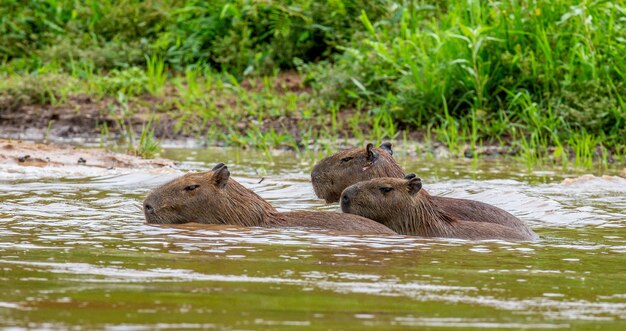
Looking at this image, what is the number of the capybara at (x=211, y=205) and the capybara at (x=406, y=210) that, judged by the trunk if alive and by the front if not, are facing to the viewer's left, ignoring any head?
2

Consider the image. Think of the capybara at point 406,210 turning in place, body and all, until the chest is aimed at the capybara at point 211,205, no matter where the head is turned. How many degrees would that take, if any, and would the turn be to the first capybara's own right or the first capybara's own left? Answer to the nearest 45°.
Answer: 0° — it already faces it

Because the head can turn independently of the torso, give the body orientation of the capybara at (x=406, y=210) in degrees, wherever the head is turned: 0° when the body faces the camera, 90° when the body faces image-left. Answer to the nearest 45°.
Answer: approximately 90°

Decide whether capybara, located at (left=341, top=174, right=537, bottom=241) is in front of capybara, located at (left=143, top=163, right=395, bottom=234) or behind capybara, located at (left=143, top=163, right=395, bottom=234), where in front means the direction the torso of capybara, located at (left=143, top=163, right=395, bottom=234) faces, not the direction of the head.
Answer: behind

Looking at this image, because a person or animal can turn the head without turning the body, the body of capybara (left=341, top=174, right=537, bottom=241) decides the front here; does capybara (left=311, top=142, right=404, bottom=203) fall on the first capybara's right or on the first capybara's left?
on the first capybara's right

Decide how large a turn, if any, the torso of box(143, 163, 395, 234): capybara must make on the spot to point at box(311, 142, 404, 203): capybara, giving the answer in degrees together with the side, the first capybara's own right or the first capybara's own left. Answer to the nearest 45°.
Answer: approximately 135° to the first capybara's own right

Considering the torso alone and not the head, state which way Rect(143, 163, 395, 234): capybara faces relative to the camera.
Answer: to the viewer's left
